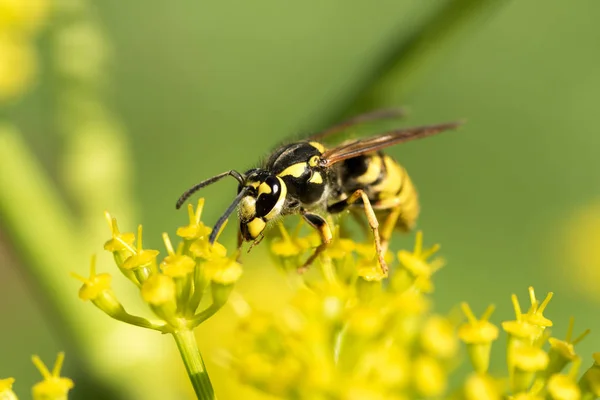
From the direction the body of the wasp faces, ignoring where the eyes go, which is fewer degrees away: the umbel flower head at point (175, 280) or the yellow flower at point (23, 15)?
the umbel flower head

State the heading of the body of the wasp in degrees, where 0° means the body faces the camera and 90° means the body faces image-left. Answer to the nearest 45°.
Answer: approximately 45°

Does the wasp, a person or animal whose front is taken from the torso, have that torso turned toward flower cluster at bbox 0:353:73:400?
yes

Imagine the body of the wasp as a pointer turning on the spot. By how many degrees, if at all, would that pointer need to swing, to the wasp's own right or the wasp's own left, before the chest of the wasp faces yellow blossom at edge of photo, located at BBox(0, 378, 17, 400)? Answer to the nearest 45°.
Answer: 0° — it already faces it
